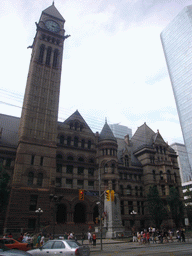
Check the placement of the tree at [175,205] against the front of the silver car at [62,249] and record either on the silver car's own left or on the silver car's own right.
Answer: on the silver car's own right

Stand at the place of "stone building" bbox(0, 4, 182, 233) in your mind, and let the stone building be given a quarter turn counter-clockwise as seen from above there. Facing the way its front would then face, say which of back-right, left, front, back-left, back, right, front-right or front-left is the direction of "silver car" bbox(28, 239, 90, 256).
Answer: right

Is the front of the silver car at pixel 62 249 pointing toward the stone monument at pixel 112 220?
no

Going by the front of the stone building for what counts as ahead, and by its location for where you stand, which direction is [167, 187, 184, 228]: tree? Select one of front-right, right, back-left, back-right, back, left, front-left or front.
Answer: left

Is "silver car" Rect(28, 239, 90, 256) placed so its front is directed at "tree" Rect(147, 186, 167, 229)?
no

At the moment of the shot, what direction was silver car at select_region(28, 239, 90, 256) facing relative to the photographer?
facing away from the viewer and to the left of the viewer

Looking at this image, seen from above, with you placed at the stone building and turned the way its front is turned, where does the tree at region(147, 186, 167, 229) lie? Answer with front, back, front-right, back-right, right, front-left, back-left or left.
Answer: left

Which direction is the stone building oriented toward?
toward the camera
